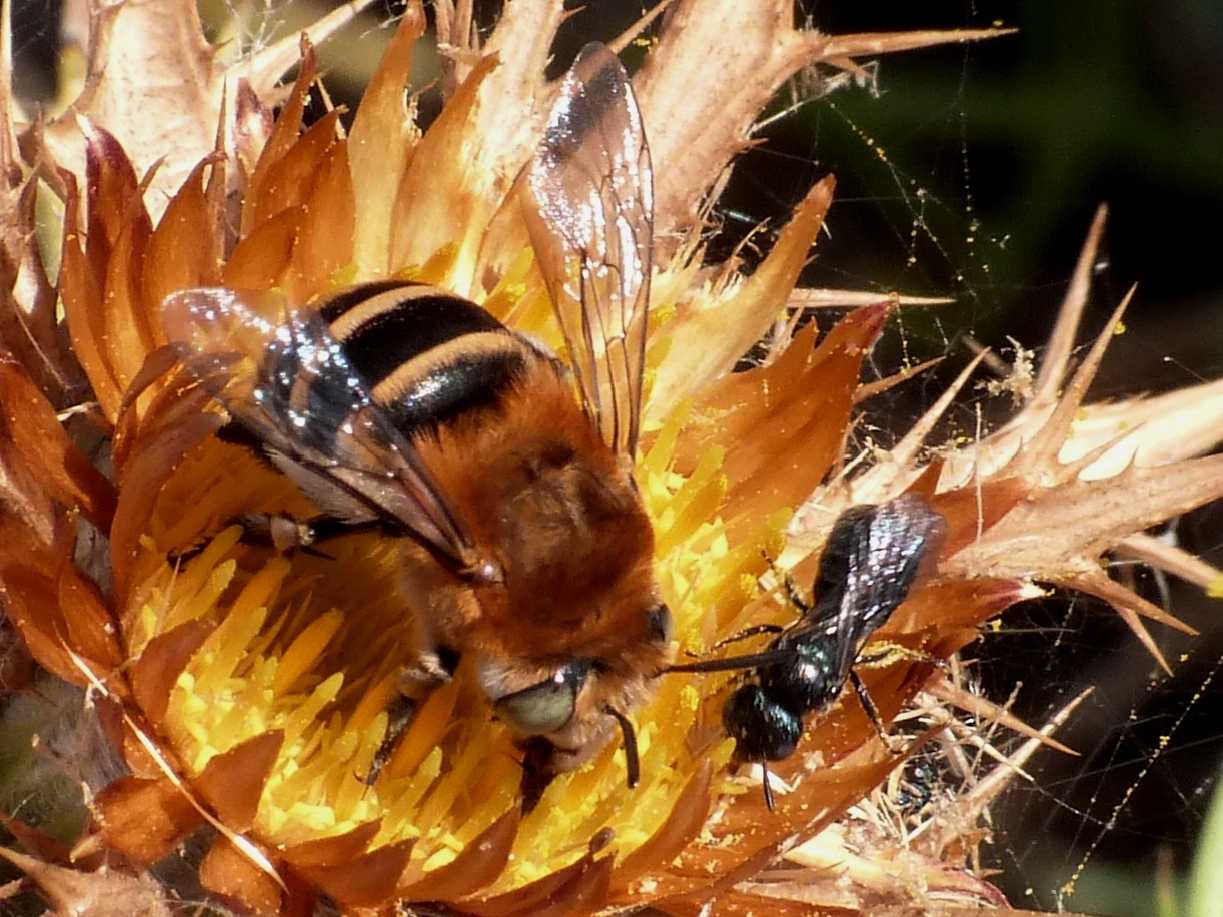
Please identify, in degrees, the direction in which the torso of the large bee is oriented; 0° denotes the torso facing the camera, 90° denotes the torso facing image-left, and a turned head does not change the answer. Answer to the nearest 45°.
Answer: approximately 315°

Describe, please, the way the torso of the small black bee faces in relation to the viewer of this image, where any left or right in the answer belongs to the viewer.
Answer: facing the viewer and to the left of the viewer

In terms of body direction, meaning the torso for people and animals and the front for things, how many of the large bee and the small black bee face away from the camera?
0
